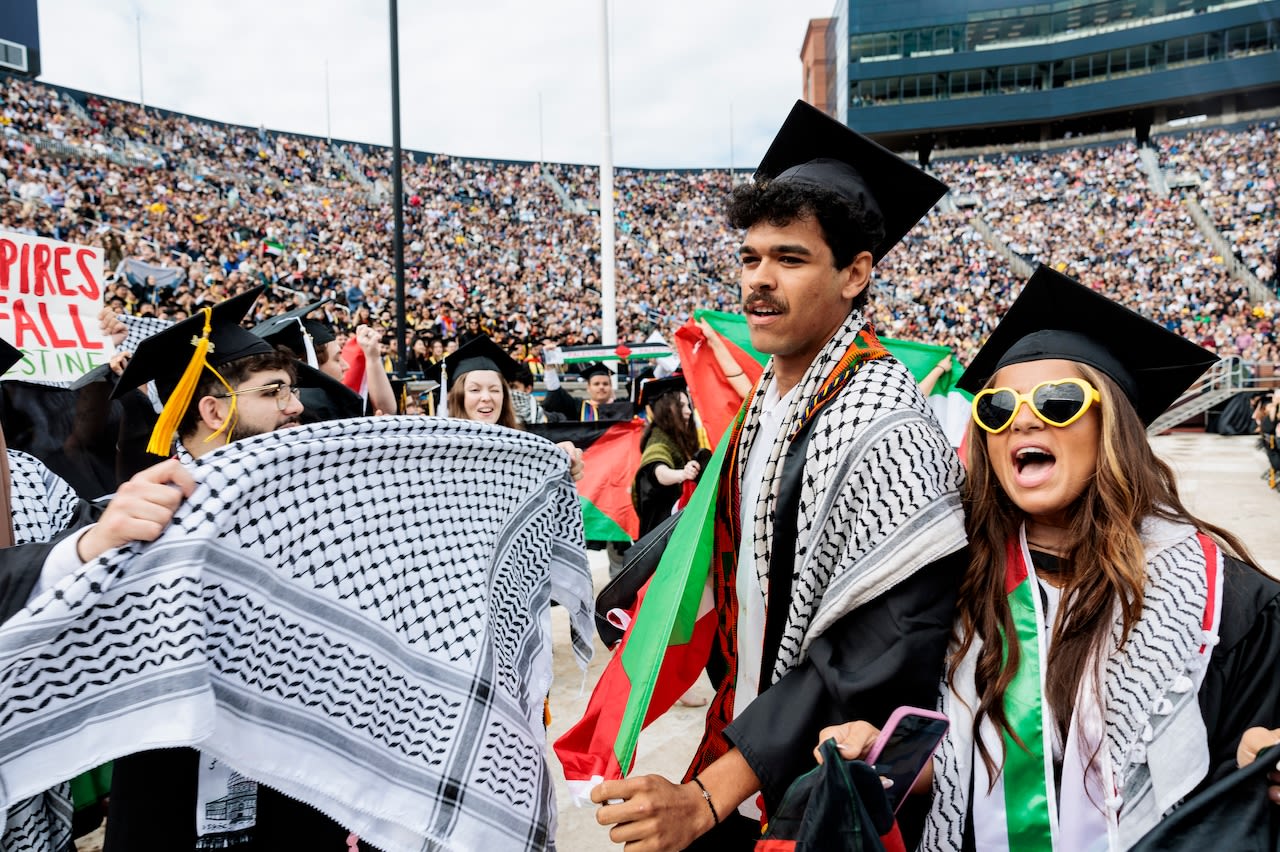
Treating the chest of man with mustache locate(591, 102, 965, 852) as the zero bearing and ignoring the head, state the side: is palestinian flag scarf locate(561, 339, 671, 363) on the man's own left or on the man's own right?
on the man's own right

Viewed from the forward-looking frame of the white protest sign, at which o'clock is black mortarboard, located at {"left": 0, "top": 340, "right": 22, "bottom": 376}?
The black mortarboard is roughly at 12 o'clock from the white protest sign.

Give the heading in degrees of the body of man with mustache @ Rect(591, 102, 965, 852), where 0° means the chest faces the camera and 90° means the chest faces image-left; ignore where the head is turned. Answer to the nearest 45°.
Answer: approximately 45°

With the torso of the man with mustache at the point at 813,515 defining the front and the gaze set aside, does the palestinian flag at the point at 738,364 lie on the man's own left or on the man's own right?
on the man's own right

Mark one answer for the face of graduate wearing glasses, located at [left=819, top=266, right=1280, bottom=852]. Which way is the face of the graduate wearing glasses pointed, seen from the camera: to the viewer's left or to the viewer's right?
to the viewer's left

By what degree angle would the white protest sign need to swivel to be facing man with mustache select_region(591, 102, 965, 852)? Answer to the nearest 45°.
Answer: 0° — it already faces them

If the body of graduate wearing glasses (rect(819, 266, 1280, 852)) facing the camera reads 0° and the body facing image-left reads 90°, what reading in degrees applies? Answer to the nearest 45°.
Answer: approximately 45°

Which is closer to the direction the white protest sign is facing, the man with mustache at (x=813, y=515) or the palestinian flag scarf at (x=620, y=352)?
the man with mustache

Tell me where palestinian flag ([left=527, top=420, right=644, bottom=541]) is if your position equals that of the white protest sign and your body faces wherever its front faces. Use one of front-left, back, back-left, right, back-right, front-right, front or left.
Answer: left

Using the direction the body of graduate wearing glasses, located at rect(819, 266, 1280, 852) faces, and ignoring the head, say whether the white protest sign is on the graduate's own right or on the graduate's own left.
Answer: on the graduate's own right

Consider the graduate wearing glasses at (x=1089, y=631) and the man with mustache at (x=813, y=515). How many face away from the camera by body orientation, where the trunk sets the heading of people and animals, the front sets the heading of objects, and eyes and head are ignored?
0

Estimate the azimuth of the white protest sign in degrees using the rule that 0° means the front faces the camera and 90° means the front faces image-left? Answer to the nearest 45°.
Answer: approximately 0°
